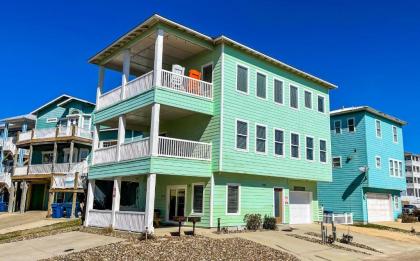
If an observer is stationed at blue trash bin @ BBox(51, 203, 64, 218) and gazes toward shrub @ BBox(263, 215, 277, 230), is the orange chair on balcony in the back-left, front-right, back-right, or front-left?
front-right

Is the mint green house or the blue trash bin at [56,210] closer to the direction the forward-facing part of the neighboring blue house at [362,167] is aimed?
the mint green house

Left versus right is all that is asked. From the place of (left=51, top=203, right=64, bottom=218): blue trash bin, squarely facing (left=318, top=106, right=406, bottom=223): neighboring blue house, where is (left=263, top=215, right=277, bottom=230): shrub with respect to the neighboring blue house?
right

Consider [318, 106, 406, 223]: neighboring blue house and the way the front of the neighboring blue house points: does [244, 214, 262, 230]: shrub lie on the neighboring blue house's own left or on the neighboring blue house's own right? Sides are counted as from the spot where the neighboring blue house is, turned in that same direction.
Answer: on the neighboring blue house's own right

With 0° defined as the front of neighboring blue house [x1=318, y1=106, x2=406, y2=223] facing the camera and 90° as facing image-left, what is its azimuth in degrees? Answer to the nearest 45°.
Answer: approximately 315°

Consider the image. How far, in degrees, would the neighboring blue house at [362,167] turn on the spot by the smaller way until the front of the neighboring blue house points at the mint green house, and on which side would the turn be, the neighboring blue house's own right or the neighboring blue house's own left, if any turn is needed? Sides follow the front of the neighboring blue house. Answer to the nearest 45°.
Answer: approximately 90° to the neighboring blue house's own right

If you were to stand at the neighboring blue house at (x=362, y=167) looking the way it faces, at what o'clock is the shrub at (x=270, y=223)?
The shrub is roughly at 2 o'clock from the neighboring blue house.

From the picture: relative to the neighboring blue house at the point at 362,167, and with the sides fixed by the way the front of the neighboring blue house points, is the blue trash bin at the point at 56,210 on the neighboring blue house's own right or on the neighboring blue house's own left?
on the neighboring blue house's own right

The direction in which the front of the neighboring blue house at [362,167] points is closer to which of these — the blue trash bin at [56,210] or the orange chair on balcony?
the orange chair on balcony

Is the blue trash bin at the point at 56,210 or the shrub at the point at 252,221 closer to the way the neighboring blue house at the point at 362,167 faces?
the shrub

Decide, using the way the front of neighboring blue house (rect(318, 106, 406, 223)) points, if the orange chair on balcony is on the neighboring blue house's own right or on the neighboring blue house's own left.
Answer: on the neighboring blue house's own right
